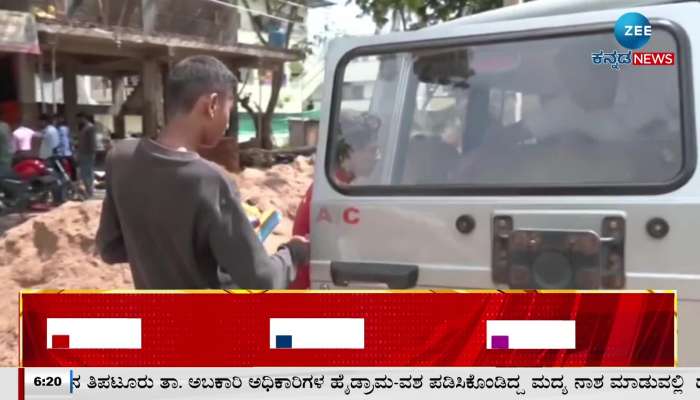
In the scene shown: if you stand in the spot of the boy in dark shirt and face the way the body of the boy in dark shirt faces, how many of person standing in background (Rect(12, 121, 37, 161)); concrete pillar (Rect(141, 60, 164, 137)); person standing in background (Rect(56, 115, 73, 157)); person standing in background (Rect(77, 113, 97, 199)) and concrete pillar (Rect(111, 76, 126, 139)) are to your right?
0

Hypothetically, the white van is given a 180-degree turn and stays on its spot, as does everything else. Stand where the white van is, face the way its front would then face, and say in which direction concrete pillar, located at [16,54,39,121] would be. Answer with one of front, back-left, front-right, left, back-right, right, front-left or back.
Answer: back-right

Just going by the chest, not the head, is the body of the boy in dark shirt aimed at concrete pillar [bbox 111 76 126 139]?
no

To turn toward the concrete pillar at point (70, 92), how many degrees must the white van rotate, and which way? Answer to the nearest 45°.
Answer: approximately 45° to its left

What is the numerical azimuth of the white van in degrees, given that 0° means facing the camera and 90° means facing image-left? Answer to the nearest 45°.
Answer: approximately 180°

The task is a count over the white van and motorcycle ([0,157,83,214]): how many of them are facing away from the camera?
1

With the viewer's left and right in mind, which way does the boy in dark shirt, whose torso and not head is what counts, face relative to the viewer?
facing away from the viewer and to the right of the viewer

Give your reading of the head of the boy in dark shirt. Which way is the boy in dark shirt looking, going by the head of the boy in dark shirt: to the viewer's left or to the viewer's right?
to the viewer's right
